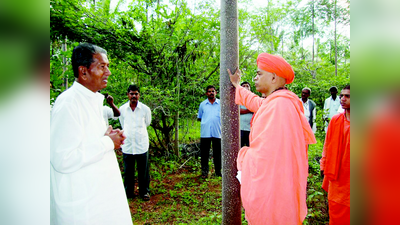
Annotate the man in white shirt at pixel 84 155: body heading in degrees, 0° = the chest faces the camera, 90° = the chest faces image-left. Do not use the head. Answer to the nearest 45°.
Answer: approximately 270°

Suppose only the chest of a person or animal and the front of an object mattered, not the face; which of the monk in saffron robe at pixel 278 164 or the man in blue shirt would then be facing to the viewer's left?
the monk in saffron robe

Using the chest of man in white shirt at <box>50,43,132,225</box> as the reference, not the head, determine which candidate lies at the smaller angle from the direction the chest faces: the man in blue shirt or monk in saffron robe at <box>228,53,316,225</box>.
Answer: the monk in saffron robe

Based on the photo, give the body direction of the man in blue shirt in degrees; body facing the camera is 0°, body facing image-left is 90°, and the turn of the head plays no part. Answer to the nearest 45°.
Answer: approximately 0°

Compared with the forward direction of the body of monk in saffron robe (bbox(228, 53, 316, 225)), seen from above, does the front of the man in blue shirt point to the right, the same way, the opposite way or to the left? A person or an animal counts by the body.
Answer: to the left

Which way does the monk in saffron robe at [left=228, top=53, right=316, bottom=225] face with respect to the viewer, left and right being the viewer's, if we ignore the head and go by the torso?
facing to the left of the viewer

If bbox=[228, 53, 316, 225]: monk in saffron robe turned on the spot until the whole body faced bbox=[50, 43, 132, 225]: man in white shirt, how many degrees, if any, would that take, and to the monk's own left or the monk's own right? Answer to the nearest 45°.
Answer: approximately 45° to the monk's own left

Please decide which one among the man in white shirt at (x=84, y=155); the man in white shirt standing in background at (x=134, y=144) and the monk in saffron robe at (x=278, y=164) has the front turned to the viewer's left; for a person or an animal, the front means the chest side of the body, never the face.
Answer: the monk in saffron robe
